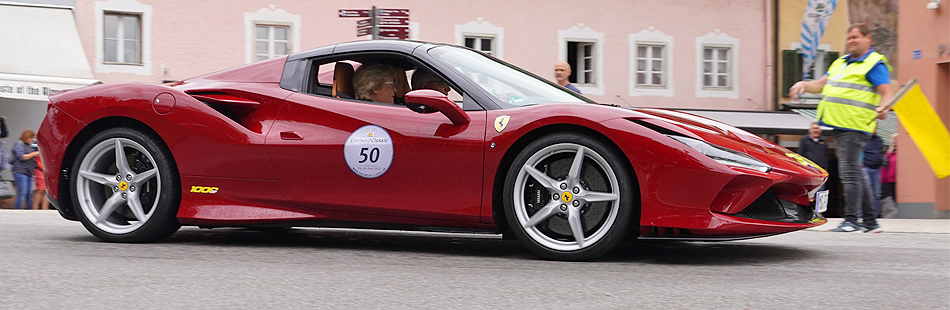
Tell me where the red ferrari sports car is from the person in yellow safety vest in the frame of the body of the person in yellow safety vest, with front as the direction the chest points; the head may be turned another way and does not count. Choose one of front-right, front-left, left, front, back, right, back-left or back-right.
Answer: front

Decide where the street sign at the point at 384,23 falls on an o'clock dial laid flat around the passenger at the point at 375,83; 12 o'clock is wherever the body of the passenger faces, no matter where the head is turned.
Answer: The street sign is roughly at 9 o'clock from the passenger.

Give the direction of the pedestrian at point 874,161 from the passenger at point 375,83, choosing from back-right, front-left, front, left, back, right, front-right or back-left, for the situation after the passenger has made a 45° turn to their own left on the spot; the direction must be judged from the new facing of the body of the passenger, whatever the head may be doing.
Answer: front

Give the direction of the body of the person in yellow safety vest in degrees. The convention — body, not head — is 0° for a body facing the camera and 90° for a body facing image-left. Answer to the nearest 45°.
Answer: approximately 45°

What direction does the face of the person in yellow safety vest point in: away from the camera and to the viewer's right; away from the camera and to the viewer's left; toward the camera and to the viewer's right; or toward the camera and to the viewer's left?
toward the camera and to the viewer's left

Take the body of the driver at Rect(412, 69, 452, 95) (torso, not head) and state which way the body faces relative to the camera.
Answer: to the viewer's right

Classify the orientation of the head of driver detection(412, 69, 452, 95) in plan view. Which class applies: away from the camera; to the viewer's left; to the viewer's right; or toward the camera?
to the viewer's right

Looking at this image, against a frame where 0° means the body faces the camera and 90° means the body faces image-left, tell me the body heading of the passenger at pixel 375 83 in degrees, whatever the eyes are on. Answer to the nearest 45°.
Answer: approximately 270°

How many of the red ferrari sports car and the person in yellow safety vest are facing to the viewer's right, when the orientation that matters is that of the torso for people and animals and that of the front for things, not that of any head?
1

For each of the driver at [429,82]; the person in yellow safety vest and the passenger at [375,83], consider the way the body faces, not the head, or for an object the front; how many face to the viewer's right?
2

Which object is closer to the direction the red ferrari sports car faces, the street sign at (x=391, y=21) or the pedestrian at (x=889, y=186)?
the pedestrian

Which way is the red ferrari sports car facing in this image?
to the viewer's right

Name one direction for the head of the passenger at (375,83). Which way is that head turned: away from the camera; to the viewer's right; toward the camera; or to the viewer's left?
to the viewer's right

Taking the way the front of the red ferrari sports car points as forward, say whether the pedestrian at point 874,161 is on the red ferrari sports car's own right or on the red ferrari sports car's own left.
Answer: on the red ferrari sports car's own left
